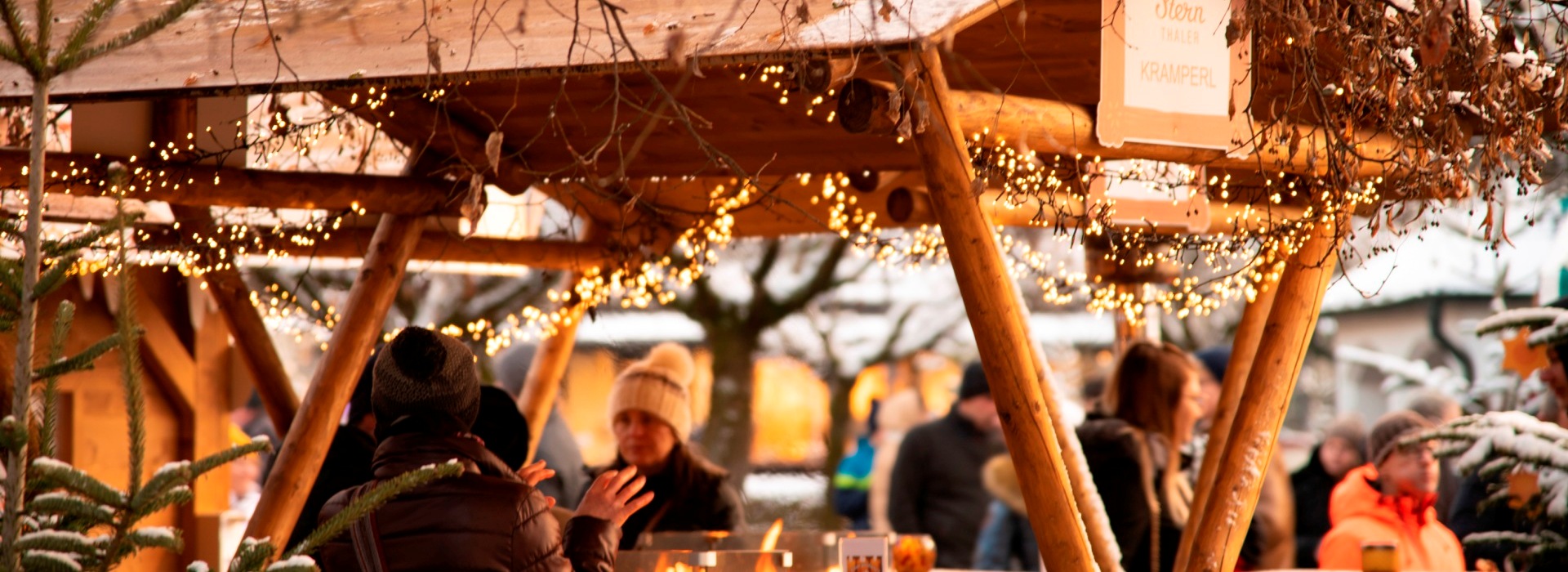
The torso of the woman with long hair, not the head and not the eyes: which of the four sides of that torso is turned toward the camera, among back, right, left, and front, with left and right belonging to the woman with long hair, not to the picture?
right

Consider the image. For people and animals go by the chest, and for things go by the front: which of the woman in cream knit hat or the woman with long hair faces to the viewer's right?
the woman with long hair

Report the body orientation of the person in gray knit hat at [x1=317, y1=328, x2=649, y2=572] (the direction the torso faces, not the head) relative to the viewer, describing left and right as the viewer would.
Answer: facing away from the viewer and to the right of the viewer

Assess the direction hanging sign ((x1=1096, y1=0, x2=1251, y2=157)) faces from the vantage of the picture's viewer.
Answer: facing the viewer

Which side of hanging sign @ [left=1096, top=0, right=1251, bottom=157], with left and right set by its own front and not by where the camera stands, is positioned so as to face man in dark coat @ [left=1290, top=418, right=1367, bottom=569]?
back

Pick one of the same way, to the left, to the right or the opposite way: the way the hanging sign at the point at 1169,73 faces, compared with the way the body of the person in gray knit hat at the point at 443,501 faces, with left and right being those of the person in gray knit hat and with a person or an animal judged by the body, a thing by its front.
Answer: the opposite way

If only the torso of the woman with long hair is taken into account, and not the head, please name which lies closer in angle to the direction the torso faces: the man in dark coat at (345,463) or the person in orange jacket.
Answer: the person in orange jacket

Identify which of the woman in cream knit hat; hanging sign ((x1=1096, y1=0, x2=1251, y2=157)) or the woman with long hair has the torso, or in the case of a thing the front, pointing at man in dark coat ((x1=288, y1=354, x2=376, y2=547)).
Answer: the woman in cream knit hat

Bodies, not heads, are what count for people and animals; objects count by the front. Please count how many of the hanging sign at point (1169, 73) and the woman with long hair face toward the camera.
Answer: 1

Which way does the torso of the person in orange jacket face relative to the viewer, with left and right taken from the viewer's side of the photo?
facing the viewer and to the right of the viewer

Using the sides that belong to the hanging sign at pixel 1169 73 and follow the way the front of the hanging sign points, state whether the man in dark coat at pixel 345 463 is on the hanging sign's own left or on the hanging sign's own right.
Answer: on the hanging sign's own right

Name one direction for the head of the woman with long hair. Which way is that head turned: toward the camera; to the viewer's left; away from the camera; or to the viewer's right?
to the viewer's right

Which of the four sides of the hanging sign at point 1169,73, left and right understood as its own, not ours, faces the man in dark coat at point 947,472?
back

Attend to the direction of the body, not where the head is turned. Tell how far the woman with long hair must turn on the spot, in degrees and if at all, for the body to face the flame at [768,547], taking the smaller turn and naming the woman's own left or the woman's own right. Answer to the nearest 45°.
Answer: approximately 135° to the woman's own right

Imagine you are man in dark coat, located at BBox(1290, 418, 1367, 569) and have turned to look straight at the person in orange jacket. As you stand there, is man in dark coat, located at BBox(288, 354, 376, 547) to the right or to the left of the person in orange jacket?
right

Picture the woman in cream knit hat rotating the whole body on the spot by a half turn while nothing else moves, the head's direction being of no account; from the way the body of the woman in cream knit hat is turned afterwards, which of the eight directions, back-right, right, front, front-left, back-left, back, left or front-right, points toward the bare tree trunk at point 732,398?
front-left
